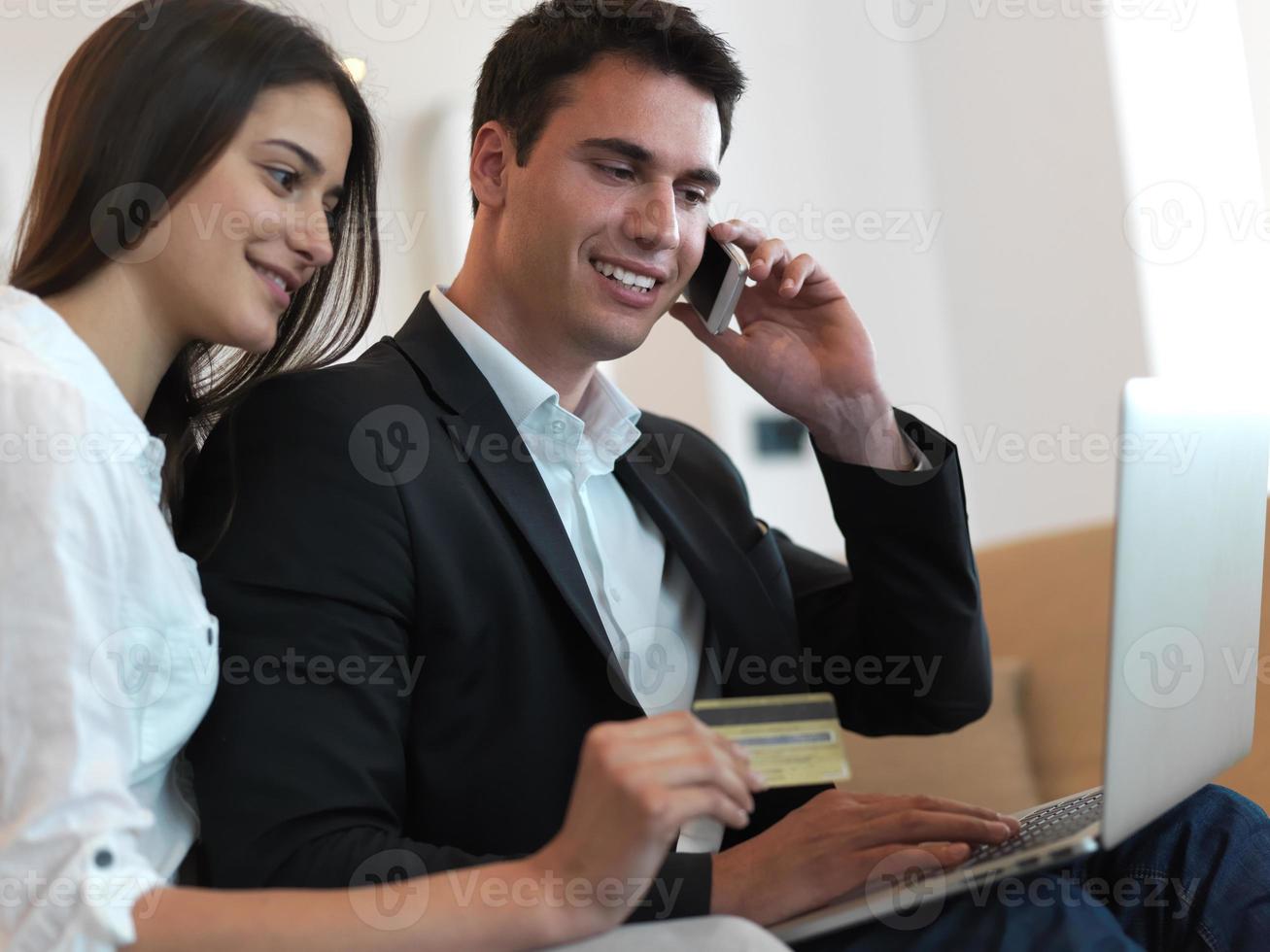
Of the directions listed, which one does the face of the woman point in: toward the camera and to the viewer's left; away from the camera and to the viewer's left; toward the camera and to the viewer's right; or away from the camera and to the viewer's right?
toward the camera and to the viewer's right

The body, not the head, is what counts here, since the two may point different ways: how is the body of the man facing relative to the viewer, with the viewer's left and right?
facing the viewer and to the right of the viewer

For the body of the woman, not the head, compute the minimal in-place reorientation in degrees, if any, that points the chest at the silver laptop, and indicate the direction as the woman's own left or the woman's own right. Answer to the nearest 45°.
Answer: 0° — they already face it

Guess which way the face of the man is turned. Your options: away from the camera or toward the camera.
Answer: toward the camera

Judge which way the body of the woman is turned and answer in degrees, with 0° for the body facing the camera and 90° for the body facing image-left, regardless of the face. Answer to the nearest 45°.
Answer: approximately 270°
